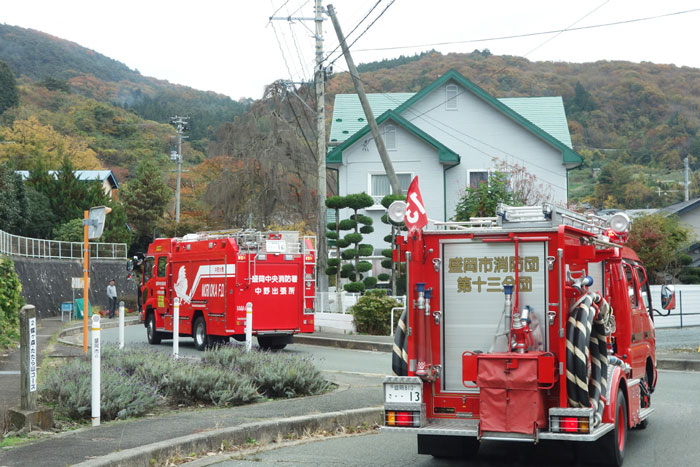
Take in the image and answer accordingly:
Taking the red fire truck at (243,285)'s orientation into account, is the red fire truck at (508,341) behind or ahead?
behind

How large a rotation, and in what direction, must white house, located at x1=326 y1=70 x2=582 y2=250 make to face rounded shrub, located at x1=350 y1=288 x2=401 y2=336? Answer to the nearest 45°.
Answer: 0° — it already faces it

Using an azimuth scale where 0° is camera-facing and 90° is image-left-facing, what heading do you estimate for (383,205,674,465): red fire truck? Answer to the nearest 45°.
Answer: approximately 225°

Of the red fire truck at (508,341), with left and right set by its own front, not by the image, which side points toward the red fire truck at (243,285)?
left

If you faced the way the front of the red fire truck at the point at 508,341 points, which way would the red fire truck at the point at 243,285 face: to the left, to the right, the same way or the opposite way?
to the left

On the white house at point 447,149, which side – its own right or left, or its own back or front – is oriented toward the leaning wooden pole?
front

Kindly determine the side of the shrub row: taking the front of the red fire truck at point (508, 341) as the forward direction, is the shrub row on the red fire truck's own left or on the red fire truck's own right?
on the red fire truck's own left

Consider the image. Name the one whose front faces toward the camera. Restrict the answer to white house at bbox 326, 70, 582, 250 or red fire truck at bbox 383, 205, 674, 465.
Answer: the white house

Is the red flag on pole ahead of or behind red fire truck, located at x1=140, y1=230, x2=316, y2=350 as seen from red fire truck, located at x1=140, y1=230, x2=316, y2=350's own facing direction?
behind

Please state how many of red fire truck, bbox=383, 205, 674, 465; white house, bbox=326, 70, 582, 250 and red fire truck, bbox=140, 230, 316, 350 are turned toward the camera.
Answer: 1

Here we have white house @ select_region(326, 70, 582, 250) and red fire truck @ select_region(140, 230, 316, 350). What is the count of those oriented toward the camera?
1

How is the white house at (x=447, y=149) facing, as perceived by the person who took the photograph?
facing the viewer

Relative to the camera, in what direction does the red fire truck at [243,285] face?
facing away from the viewer and to the left of the viewer

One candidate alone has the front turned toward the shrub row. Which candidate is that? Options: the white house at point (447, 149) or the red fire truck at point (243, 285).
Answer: the white house

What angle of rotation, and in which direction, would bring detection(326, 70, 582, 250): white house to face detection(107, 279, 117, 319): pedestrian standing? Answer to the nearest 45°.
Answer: approximately 90° to its right

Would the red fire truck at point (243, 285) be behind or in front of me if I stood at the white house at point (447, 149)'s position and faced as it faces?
in front

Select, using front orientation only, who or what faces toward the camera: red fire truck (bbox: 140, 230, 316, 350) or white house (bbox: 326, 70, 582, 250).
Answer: the white house

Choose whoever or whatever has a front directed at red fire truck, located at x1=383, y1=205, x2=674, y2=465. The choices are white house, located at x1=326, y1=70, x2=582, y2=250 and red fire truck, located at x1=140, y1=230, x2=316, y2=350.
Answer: the white house
